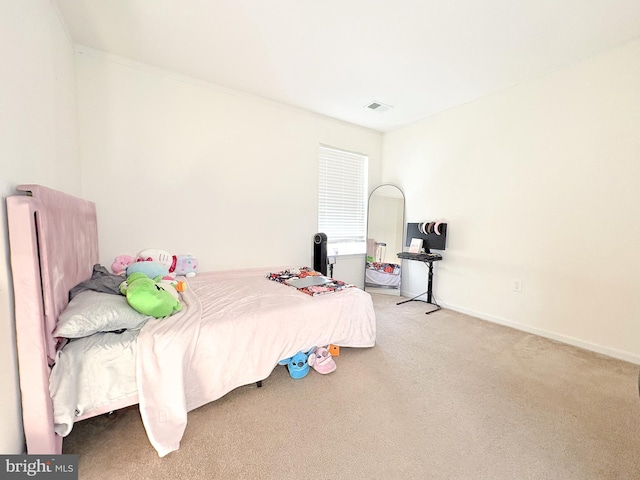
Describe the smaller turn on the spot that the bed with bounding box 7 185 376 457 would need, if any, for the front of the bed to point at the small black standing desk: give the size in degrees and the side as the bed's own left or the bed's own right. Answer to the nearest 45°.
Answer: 0° — it already faces it

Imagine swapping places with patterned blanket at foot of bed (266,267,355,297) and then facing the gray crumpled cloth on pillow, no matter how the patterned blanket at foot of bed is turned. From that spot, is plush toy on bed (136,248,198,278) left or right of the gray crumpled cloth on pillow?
right

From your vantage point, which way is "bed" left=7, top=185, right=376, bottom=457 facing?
to the viewer's right

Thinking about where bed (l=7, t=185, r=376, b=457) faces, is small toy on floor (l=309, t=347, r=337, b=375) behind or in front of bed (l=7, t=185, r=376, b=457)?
in front
